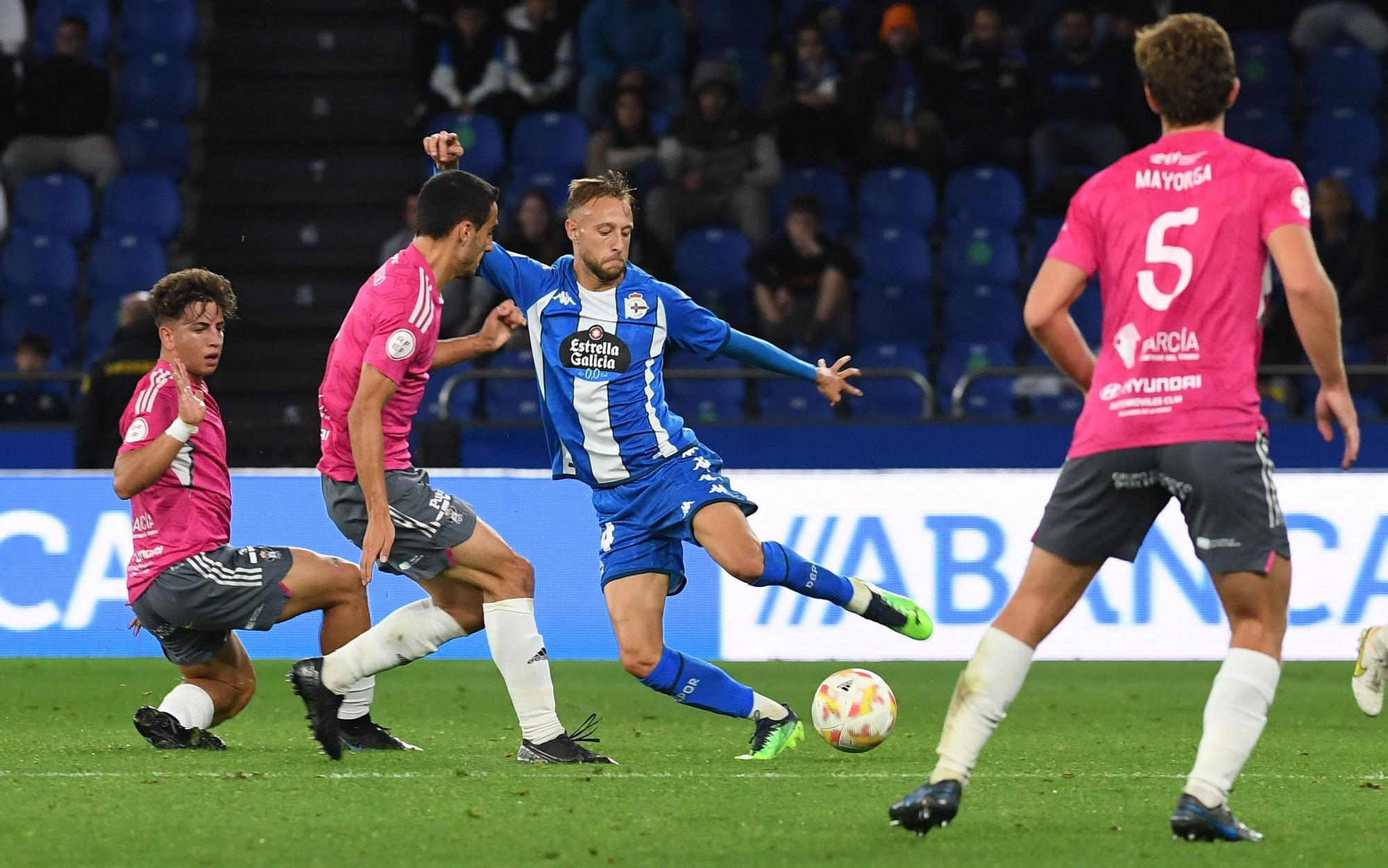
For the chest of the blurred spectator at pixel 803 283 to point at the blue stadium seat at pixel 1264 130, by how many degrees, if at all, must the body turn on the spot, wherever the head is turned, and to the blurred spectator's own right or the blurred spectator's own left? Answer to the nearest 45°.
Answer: approximately 135° to the blurred spectator's own left

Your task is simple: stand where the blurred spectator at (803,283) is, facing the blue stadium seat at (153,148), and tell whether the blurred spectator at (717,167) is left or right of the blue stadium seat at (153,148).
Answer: right

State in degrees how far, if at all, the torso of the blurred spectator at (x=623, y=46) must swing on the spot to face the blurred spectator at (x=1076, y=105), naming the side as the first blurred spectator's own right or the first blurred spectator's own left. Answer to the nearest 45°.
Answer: approximately 90° to the first blurred spectator's own left

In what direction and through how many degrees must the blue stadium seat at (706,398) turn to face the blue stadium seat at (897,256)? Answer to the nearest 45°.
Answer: approximately 135° to its left

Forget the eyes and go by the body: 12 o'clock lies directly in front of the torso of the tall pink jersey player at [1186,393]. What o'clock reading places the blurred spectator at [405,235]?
The blurred spectator is roughly at 11 o'clock from the tall pink jersey player.

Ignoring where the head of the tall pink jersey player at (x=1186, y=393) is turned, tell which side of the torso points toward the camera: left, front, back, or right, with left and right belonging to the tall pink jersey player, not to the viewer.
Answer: back

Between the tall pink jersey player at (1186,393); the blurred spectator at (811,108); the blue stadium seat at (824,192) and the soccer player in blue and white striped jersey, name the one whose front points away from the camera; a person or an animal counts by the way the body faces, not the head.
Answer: the tall pink jersey player

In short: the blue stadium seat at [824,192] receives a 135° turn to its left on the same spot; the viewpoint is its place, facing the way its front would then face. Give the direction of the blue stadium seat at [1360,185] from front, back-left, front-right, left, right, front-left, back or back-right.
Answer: front-right
